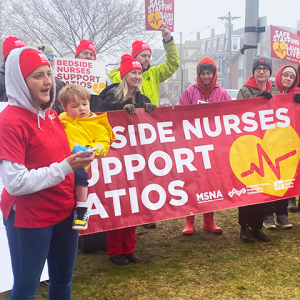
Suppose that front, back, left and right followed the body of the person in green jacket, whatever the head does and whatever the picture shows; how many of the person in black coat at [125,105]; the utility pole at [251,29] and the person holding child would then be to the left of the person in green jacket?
1

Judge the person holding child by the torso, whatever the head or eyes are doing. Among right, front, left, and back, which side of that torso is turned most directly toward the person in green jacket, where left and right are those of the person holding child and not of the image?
left

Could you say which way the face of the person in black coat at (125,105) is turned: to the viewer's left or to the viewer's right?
to the viewer's right

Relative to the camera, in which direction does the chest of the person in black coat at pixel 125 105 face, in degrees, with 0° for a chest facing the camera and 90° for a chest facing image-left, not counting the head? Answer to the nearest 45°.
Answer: approximately 315°

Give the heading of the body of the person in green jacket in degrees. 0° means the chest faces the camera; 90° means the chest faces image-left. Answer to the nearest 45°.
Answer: approximately 315°

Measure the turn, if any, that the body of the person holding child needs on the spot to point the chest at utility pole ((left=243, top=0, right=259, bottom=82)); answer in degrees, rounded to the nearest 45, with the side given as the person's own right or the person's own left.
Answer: approximately 90° to the person's own left
